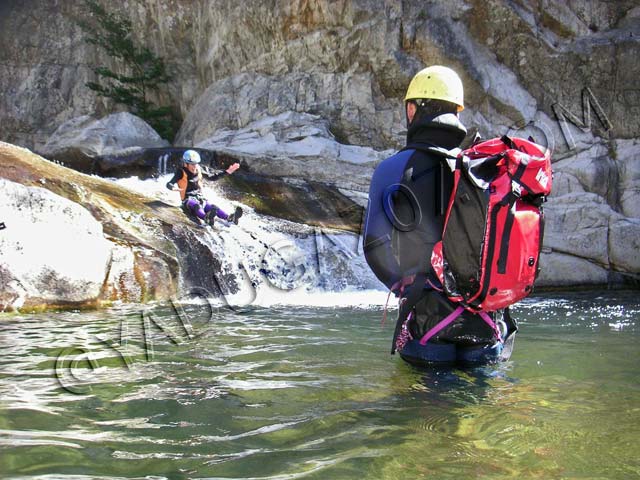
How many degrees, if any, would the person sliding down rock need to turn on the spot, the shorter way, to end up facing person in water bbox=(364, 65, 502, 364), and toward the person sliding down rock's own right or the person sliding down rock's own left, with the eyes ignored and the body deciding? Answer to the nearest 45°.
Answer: approximately 45° to the person sliding down rock's own right

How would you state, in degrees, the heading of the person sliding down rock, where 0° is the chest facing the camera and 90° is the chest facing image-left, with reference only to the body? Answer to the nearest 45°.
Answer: approximately 315°
